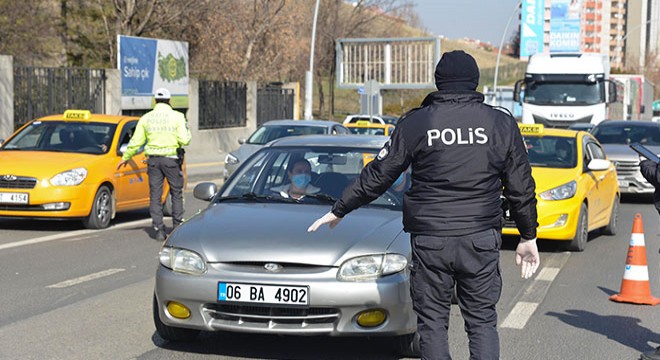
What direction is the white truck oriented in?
toward the camera

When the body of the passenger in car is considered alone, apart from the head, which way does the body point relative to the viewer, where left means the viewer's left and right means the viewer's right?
facing the viewer

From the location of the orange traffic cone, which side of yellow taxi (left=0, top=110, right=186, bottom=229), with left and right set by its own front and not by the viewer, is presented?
left

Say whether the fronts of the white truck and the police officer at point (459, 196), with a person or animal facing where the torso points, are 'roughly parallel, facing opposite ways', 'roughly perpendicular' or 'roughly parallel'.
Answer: roughly parallel, facing opposite ways

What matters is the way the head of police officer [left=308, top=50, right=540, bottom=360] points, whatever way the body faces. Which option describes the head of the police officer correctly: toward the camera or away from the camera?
away from the camera

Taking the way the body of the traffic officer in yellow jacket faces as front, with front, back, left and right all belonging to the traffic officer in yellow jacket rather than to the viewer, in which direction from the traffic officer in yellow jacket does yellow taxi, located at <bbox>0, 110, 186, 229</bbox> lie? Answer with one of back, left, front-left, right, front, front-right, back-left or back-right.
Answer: front-left

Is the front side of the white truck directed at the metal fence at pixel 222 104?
no

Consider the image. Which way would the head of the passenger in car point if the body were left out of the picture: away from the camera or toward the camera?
toward the camera

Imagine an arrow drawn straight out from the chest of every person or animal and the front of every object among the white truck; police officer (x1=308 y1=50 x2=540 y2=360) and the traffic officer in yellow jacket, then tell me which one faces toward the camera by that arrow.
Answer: the white truck

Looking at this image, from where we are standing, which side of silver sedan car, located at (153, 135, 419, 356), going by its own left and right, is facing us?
front

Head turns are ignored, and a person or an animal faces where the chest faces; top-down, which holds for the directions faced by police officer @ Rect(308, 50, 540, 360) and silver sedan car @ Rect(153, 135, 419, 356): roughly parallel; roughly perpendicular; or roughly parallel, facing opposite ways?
roughly parallel, facing opposite ways

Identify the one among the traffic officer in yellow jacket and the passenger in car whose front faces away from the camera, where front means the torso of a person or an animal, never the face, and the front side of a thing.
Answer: the traffic officer in yellow jacket

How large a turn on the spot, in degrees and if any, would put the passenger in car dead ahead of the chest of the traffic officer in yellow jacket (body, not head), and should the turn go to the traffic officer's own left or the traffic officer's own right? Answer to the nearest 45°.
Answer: approximately 180°

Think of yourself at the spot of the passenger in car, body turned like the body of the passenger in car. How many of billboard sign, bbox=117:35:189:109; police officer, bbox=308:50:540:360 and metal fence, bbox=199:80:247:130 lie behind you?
2

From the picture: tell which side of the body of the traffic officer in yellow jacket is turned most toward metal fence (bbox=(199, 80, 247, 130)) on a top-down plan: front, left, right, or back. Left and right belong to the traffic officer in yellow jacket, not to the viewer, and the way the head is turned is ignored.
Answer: front

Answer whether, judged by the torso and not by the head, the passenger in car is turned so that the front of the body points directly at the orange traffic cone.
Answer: no

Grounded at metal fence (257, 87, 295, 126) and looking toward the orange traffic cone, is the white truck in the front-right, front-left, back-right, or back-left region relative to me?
front-left

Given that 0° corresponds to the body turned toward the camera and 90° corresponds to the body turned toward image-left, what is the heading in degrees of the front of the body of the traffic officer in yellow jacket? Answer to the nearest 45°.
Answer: approximately 180°
